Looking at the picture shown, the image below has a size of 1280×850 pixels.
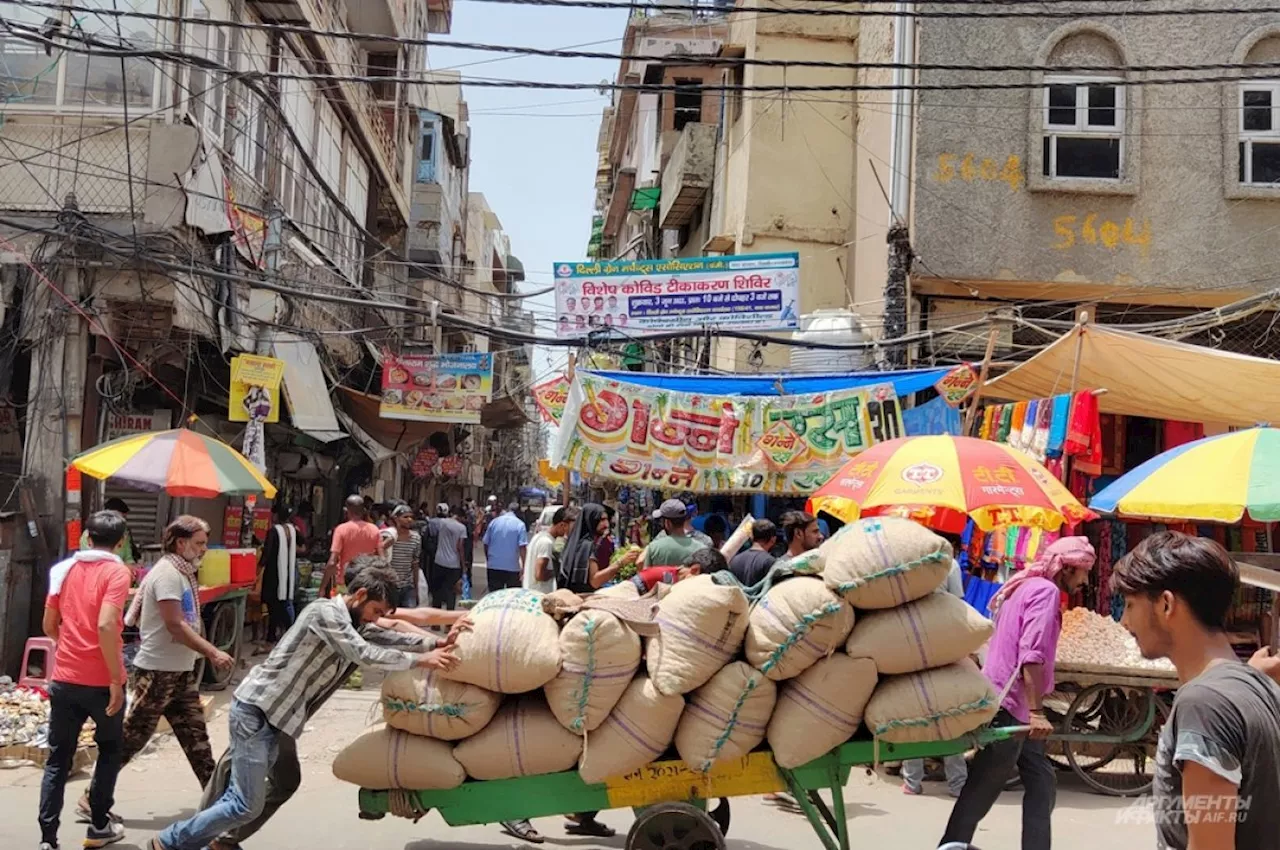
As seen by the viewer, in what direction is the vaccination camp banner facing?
toward the camera

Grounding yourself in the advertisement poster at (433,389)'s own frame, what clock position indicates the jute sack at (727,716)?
The jute sack is roughly at 12 o'clock from the advertisement poster.

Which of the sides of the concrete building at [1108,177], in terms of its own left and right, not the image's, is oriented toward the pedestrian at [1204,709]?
front

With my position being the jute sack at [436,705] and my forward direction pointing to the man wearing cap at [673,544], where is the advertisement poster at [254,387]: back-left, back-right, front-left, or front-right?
front-left

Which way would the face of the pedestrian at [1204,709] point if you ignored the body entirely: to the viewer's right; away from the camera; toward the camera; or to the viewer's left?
to the viewer's left

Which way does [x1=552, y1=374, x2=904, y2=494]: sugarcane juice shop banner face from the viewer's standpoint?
toward the camera

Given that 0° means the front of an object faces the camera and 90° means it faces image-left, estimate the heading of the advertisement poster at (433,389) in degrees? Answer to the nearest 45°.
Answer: approximately 0°

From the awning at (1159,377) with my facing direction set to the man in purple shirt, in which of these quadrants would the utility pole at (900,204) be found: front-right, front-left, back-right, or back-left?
back-right

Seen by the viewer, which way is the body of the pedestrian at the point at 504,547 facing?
away from the camera

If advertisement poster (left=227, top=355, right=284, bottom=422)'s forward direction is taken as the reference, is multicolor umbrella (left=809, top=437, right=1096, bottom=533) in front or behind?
in front

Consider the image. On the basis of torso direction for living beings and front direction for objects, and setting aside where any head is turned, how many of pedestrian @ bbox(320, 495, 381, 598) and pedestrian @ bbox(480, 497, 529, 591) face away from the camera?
2

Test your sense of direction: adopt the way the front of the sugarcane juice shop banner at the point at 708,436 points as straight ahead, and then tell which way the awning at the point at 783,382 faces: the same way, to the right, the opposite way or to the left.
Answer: the same way

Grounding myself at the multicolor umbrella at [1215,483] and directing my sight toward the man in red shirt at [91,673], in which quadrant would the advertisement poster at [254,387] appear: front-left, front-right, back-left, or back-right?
front-right

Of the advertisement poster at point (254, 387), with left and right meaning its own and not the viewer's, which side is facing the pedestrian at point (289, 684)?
front
